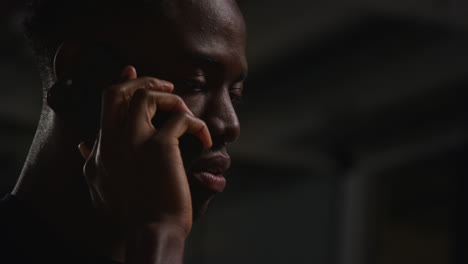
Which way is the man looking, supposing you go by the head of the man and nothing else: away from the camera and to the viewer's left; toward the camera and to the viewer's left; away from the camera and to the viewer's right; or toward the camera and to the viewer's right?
toward the camera and to the viewer's right
